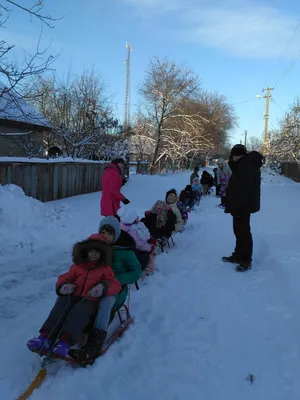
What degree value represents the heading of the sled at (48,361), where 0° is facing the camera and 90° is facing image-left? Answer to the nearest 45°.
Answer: approximately 45°

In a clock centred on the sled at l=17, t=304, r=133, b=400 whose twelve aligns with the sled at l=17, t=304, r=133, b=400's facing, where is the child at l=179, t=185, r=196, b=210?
The child is roughly at 5 o'clock from the sled.

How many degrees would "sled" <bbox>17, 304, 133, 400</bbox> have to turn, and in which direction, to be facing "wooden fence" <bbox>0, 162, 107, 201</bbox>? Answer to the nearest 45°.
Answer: approximately 135° to its right

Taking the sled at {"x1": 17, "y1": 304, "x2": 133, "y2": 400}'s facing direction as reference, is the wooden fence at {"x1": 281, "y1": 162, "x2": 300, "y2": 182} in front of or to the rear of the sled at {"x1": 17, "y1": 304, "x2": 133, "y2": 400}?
to the rear

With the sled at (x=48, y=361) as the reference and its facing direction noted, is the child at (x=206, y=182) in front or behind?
behind
